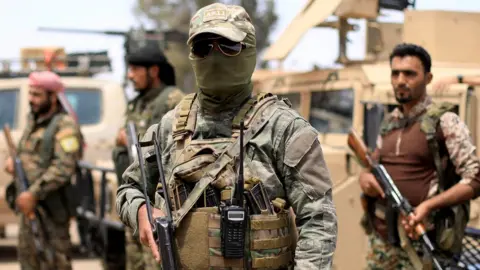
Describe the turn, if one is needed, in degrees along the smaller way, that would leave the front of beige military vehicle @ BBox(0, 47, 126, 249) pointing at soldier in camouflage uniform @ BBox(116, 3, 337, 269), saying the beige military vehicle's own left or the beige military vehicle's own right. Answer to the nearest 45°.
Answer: approximately 90° to the beige military vehicle's own left

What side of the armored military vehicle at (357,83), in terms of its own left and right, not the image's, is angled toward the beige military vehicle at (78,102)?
right

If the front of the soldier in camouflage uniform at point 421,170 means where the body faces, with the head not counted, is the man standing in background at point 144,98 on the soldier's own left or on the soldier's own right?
on the soldier's own right

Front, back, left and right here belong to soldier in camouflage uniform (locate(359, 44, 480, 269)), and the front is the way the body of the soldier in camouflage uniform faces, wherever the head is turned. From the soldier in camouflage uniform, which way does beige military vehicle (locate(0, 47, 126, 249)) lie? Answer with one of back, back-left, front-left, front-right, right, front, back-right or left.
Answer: right

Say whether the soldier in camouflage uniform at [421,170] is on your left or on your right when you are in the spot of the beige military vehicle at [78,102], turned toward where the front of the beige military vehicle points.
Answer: on your left

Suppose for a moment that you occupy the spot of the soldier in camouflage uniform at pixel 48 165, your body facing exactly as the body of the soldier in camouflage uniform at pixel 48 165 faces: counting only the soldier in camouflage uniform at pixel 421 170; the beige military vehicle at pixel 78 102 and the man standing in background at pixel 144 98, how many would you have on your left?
2

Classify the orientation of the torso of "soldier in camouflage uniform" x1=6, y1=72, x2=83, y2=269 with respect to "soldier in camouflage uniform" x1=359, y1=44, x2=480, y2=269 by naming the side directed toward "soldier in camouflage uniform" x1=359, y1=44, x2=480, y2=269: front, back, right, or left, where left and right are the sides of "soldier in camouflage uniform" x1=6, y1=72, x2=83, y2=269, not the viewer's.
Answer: left

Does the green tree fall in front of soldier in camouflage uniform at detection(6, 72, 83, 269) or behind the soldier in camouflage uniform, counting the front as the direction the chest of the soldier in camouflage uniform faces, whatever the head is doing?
behind

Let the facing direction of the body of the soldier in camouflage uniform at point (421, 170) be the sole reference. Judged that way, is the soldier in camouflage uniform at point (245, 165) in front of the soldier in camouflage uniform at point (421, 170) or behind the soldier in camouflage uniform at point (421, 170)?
in front

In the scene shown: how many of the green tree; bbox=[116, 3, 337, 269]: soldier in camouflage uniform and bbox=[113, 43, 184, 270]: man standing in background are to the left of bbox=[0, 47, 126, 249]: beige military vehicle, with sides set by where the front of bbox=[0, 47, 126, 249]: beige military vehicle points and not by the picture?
2

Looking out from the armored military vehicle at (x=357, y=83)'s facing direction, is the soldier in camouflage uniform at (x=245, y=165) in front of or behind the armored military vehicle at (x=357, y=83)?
in front

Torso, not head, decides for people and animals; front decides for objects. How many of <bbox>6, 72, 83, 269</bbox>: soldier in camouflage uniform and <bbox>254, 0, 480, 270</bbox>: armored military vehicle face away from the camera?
0
